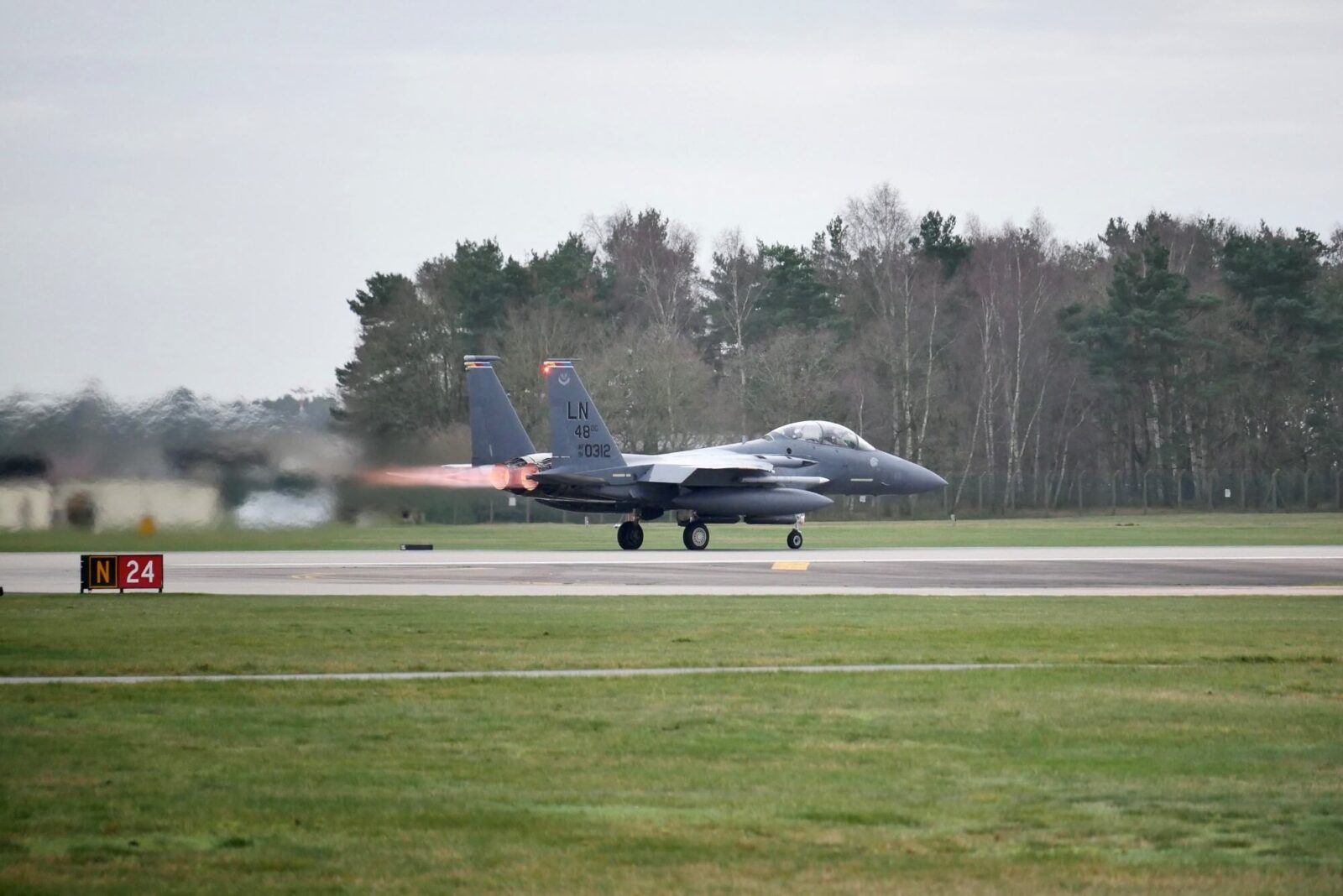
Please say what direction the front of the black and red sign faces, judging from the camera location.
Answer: facing the viewer

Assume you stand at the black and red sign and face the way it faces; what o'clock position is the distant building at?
The distant building is roughly at 6 o'clock from the black and red sign.

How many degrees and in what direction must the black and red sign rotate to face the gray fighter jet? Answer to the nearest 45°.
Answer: approximately 135° to its left

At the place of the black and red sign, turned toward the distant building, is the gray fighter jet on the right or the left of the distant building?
right
